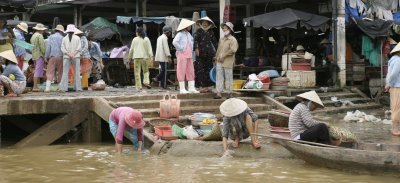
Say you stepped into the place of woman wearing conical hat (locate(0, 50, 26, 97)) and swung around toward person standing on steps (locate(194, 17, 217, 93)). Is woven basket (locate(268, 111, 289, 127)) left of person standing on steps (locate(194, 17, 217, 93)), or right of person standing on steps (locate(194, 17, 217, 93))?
right

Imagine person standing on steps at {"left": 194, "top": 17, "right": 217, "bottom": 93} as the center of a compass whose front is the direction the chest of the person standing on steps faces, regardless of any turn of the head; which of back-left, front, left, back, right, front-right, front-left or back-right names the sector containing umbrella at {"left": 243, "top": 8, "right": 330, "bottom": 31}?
back-left

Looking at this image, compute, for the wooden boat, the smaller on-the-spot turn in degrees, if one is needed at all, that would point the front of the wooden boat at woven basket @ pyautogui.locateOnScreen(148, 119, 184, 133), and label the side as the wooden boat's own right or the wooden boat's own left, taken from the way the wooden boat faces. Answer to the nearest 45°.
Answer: approximately 45° to the wooden boat's own right

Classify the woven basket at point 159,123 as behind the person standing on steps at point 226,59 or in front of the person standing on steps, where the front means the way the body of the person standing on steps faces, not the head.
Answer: in front

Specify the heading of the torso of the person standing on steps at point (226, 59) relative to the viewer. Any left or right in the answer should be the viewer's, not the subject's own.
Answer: facing the viewer and to the left of the viewer

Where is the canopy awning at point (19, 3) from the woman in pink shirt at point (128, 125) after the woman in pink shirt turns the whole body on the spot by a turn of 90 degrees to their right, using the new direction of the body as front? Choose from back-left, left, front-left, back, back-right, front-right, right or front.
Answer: right

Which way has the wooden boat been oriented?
to the viewer's left

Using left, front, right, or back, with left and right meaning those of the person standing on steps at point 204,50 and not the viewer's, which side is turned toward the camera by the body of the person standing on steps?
front

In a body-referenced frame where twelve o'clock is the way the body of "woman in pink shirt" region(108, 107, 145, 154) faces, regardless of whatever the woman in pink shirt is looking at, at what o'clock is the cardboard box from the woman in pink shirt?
The cardboard box is roughly at 9 o'clock from the woman in pink shirt.

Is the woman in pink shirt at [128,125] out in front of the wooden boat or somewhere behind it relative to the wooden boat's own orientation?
in front

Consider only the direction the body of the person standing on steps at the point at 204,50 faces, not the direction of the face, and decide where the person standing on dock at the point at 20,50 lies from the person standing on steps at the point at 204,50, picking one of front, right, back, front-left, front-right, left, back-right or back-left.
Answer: right
